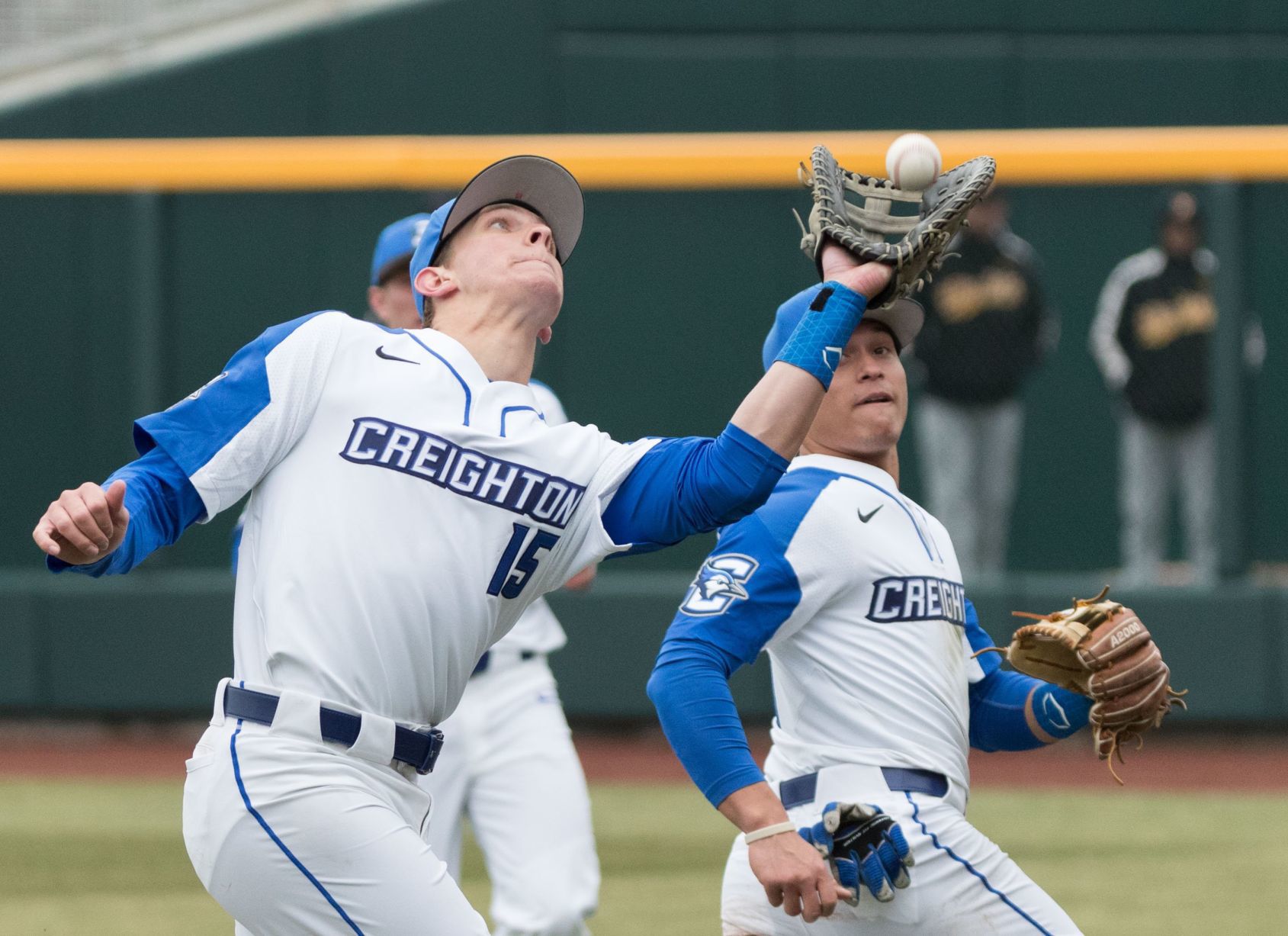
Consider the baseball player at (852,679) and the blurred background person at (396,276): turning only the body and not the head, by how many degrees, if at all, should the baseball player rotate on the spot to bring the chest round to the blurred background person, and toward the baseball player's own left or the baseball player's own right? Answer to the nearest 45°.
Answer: approximately 180°

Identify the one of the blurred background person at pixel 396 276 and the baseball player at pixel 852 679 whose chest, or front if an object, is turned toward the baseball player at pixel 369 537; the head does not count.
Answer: the blurred background person

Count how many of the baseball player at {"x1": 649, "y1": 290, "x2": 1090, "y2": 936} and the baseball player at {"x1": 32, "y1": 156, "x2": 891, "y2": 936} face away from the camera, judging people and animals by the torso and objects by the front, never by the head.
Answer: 0

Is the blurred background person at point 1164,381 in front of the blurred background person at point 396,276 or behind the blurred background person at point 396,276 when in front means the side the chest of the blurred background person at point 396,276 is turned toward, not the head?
behind

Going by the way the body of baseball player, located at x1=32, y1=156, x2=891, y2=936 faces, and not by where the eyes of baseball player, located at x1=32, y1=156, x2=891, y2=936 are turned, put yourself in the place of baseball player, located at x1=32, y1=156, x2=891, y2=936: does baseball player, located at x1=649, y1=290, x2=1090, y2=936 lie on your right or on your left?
on your left

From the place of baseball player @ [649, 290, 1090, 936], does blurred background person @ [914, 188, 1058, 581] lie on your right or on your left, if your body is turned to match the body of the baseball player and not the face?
on your left

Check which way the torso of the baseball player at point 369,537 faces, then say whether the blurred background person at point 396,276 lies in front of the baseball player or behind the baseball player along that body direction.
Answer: behind

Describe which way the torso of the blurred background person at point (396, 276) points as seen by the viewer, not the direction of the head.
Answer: toward the camera

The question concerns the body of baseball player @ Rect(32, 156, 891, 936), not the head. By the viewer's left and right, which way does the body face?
facing the viewer and to the right of the viewer
